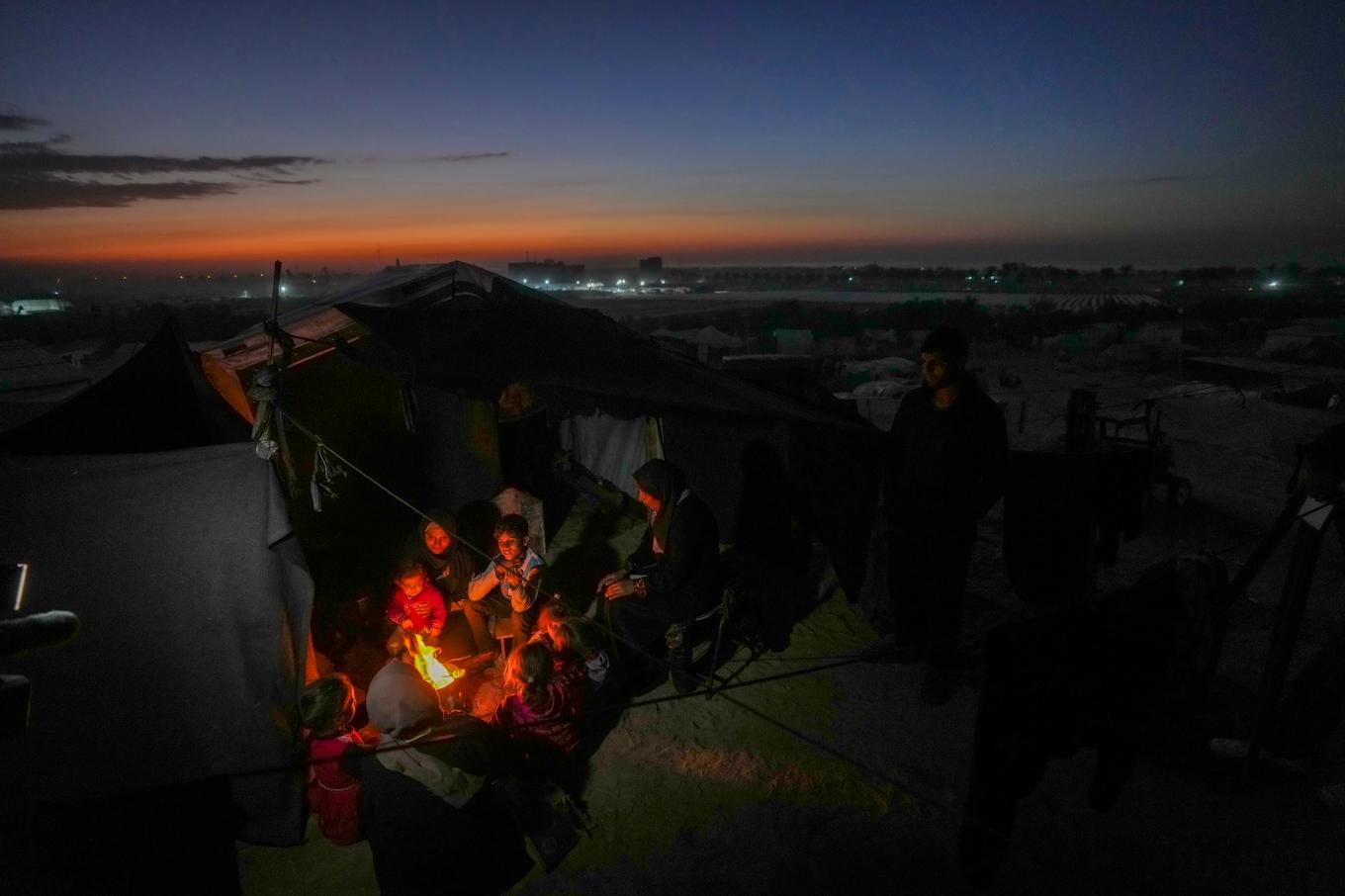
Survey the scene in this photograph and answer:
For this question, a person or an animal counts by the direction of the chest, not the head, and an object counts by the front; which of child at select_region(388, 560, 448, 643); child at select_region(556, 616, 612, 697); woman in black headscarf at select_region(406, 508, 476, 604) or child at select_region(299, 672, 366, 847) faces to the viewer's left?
child at select_region(556, 616, 612, 697)

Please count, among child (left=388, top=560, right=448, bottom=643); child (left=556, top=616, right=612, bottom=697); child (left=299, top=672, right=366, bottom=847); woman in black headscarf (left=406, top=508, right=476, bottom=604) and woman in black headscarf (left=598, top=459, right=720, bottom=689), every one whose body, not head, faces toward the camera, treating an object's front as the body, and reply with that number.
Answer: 2

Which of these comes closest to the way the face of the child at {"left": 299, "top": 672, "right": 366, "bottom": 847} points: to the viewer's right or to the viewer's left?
to the viewer's right

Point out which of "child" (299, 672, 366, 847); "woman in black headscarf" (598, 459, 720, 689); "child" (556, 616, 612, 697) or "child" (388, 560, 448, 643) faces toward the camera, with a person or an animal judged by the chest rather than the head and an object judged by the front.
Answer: "child" (388, 560, 448, 643)

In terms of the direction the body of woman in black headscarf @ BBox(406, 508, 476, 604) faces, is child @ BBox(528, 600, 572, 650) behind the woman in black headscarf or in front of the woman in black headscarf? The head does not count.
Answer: in front

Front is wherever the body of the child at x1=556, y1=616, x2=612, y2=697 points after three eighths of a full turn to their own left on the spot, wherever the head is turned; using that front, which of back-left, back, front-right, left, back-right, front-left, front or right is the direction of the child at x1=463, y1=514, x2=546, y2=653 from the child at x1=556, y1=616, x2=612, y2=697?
back

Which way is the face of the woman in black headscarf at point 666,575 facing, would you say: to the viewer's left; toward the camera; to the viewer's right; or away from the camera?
to the viewer's left

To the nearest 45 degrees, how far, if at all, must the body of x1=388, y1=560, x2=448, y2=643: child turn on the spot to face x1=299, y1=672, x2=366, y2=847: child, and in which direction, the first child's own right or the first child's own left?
0° — they already face them

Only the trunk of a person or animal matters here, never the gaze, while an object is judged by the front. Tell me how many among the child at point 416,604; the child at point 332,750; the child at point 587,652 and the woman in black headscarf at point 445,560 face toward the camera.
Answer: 2

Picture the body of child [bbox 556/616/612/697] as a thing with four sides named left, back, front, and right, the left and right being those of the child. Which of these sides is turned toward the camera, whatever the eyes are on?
left

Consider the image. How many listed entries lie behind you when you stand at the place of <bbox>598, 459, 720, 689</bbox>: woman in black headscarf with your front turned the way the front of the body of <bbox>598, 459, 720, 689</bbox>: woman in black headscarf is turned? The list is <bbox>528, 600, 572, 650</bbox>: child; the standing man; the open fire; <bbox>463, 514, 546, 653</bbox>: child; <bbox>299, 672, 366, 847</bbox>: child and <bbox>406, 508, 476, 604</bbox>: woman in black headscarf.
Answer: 1

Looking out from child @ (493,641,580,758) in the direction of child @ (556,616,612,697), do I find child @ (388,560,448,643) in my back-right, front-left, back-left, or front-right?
front-left

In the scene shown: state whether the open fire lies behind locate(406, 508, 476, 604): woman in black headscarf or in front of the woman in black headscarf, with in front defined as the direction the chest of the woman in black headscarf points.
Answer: in front

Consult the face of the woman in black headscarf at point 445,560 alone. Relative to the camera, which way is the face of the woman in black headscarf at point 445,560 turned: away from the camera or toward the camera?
toward the camera

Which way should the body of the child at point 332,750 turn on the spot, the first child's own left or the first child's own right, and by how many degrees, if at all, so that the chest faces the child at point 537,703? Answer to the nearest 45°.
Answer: approximately 45° to the first child's own right

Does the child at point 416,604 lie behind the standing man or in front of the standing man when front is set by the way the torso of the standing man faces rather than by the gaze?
in front

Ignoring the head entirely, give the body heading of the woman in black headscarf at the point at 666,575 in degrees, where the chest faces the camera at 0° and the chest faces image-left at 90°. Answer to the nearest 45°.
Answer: approximately 90°
